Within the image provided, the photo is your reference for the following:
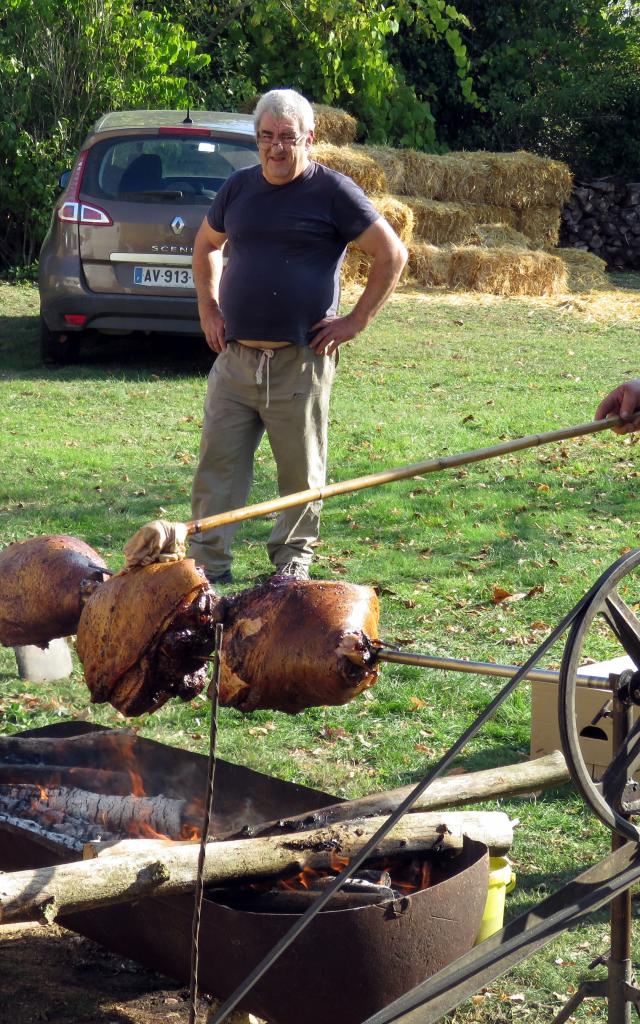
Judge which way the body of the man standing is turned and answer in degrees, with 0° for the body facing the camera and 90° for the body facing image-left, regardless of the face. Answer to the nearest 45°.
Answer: approximately 0°

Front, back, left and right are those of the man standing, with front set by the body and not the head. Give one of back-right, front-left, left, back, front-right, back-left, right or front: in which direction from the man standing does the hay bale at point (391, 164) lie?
back

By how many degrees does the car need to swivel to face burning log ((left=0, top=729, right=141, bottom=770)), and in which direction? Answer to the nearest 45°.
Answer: approximately 180°

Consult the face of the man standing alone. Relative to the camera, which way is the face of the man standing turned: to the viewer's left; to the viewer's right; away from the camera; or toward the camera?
toward the camera

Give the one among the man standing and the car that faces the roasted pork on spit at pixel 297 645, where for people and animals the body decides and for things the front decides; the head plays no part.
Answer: the man standing

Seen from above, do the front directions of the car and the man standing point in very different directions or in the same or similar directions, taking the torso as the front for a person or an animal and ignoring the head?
very different directions

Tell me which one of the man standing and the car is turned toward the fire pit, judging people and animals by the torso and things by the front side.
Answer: the man standing

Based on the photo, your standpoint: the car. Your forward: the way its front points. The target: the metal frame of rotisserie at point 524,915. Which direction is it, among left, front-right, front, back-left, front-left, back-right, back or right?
back

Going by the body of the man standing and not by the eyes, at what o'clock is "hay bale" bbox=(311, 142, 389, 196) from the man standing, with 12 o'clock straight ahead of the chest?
The hay bale is roughly at 6 o'clock from the man standing.

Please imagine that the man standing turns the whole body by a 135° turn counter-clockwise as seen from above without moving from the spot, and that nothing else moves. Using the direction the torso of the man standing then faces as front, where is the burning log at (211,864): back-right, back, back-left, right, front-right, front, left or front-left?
back-right

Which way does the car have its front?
away from the camera

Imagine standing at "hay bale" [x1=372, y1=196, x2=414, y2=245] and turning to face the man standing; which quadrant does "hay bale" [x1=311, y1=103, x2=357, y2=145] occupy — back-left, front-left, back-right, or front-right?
back-right

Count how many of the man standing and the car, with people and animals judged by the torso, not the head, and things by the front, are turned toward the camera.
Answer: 1

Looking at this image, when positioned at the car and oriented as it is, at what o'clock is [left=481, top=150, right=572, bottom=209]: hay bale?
The hay bale is roughly at 1 o'clock from the car.

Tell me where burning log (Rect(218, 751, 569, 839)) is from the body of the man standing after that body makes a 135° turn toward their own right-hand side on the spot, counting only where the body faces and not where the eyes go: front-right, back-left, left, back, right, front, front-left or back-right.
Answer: back-left

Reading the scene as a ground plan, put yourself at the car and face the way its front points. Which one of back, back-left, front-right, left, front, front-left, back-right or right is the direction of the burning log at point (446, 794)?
back

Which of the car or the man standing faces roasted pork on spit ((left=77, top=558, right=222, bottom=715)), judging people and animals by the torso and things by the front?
the man standing
